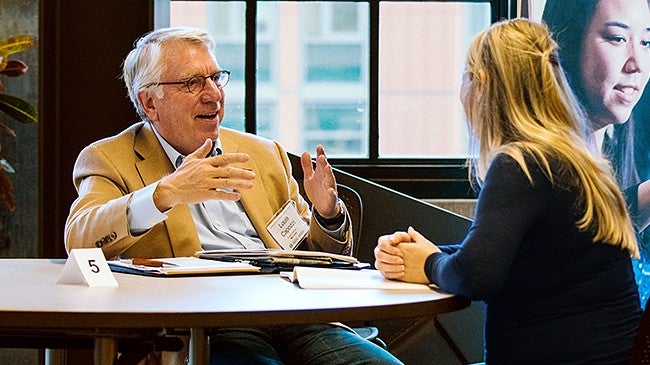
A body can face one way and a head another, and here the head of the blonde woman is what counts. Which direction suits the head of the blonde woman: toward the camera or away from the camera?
away from the camera

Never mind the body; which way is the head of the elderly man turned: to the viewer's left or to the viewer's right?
to the viewer's right

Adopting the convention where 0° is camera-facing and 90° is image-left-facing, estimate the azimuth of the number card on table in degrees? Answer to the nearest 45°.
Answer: approximately 315°

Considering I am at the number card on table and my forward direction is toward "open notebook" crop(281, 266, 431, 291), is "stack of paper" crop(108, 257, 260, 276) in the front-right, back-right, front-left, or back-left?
front-left

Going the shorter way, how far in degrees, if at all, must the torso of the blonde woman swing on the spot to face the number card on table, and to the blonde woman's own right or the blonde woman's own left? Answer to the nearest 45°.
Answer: approximately 45° to the blonde woman's own left

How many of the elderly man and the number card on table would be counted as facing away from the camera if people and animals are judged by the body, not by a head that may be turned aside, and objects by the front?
0

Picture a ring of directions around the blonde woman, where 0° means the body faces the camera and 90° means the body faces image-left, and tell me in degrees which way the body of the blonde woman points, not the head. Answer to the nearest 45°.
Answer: approximately 135°

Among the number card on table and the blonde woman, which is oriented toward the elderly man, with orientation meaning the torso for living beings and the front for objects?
the blonde woman

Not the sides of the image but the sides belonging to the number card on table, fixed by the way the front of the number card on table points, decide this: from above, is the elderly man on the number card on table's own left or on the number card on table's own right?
on the number card on table's own left

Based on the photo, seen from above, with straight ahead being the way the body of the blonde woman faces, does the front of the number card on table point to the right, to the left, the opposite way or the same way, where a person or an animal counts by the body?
the opposite way

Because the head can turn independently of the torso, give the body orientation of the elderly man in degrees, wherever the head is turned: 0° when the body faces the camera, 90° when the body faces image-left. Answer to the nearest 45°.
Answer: approximately 315°
